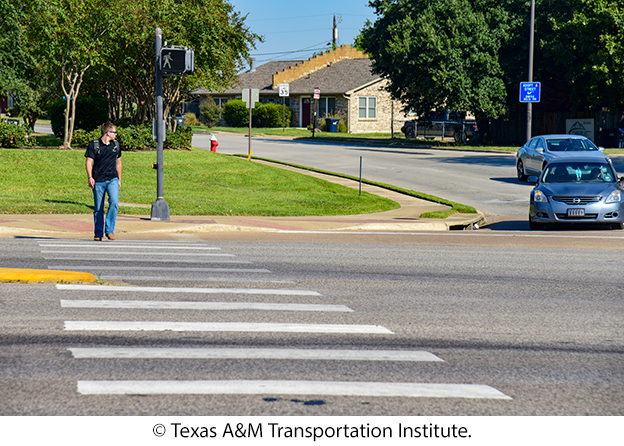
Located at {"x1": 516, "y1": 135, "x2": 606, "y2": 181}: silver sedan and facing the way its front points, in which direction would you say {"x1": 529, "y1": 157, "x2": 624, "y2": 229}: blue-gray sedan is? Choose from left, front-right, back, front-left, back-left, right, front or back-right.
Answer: front-right

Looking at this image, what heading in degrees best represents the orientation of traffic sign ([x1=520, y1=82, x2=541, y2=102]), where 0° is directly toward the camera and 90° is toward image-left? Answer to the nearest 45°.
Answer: approximately 0°

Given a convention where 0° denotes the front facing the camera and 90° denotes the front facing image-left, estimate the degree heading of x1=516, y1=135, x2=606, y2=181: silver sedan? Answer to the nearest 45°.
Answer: approximately 315°

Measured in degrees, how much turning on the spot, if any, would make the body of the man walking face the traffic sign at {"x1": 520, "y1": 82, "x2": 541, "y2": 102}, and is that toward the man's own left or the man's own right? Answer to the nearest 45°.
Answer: approximately 135° to the man's own left

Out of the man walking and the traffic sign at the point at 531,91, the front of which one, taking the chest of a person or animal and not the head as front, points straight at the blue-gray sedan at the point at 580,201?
the traffic sign

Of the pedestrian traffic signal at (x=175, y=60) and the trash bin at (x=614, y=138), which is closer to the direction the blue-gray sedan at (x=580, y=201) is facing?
the pedestrian traffic signal

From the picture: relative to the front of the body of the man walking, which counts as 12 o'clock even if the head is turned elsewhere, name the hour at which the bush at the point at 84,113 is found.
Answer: The bush is roughly at 6 o'clock from the man walking.

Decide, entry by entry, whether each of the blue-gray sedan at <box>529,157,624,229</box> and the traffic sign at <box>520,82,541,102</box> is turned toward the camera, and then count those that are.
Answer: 2

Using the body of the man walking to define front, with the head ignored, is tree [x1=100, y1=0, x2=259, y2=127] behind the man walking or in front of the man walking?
behind

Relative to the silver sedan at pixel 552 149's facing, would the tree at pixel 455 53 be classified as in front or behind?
behind

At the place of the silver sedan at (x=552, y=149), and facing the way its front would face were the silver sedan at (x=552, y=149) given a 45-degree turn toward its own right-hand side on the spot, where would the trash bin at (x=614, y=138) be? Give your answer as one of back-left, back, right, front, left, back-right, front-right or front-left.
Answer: back

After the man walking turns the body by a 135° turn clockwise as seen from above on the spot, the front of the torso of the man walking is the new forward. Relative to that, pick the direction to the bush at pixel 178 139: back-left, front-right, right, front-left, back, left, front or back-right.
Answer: front-right
